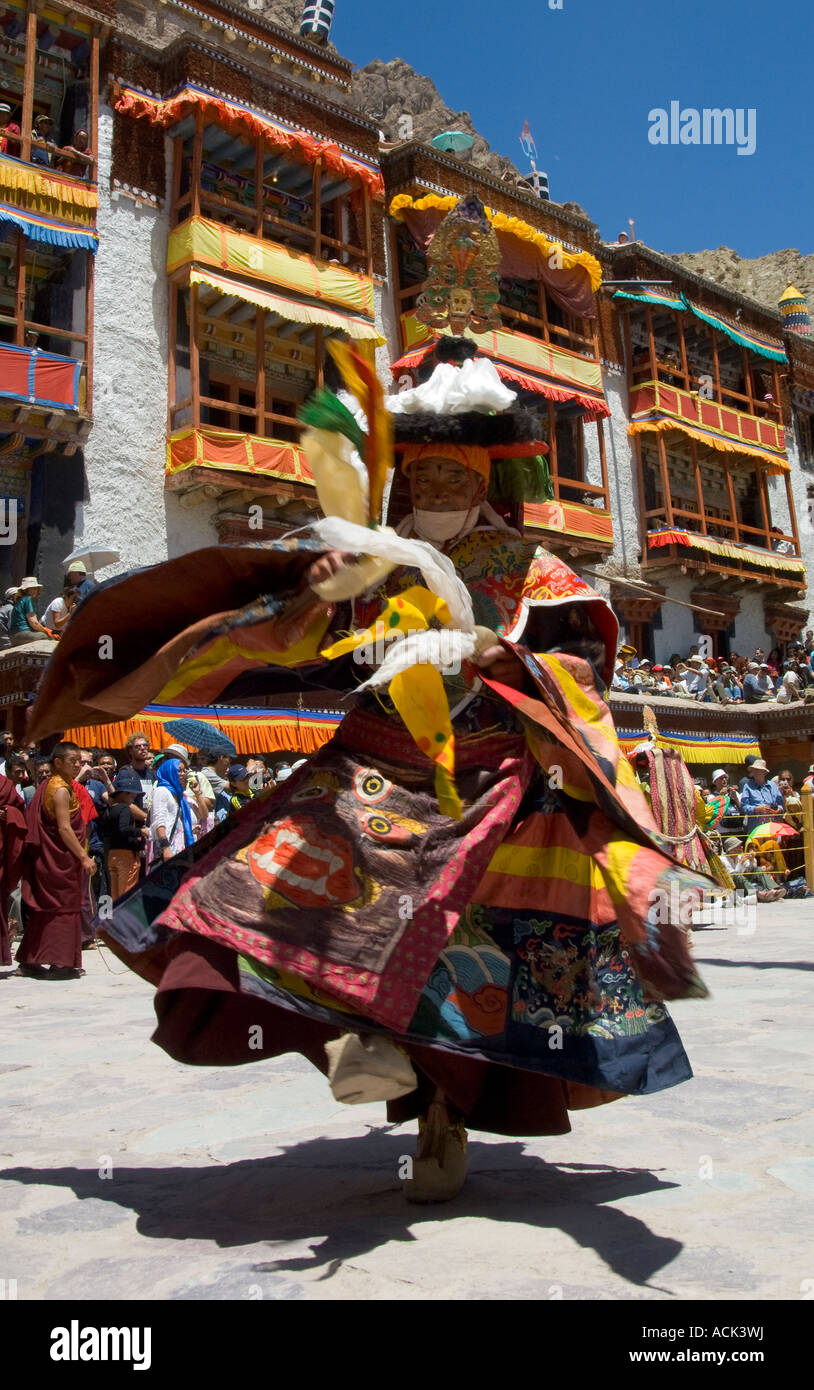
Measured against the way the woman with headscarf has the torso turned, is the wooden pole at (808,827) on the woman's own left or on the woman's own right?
on the woman's own left

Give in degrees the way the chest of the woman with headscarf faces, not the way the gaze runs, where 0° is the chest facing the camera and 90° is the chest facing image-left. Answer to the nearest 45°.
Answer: approximately 315°

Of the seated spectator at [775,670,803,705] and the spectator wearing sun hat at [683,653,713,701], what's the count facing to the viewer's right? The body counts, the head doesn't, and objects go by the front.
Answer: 0

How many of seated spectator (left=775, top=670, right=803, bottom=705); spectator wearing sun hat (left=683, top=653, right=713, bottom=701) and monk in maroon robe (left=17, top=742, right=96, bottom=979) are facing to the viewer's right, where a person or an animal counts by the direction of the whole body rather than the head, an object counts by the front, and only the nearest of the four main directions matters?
1

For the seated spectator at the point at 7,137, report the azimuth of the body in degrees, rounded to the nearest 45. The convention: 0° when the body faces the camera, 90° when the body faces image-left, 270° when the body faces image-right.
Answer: approximately 315°

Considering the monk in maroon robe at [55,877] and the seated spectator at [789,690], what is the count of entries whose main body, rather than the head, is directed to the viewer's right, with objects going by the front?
1

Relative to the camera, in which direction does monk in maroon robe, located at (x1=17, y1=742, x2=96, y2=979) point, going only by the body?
to the viewer's right

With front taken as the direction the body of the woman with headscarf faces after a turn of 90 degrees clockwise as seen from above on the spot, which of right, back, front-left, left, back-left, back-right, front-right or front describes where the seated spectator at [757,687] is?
back

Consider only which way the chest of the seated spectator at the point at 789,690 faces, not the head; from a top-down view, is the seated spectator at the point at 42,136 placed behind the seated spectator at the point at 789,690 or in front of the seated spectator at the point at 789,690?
in front

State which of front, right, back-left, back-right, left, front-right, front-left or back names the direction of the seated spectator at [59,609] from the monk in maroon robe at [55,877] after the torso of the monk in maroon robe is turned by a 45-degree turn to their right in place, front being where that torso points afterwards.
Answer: back-left

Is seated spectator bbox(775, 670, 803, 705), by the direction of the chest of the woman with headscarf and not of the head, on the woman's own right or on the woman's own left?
on the woman's own left

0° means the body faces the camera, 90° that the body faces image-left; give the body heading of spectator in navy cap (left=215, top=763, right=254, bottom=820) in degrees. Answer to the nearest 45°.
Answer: approximately 315°

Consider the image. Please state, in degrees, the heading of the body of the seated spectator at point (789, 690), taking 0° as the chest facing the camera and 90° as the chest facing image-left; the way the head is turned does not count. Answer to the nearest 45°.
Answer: approximately 45°
